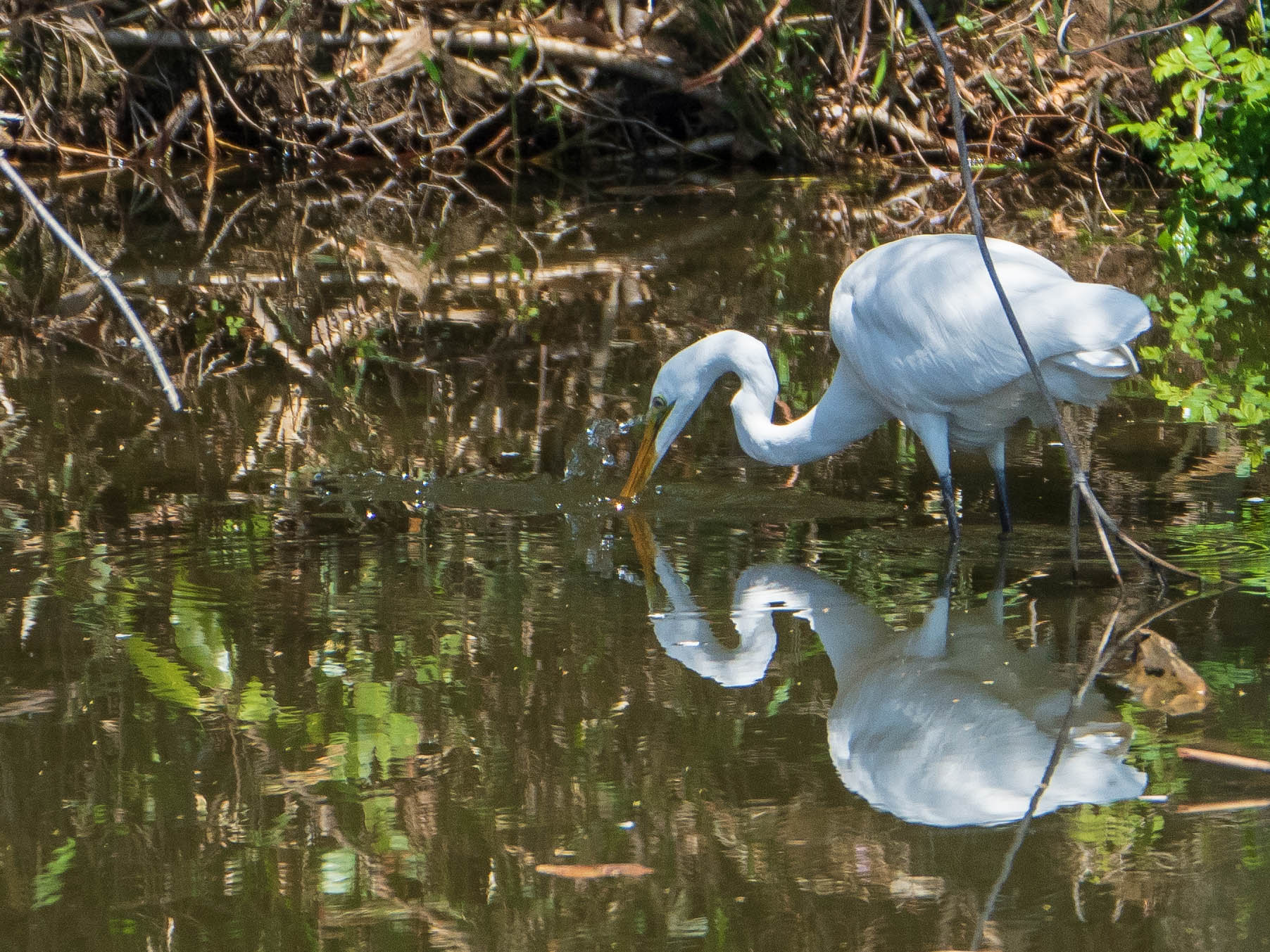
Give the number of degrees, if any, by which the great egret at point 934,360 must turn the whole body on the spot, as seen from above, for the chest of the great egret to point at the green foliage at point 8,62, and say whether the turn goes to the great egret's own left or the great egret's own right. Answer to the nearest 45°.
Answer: approximately 45° to the great egret's own right

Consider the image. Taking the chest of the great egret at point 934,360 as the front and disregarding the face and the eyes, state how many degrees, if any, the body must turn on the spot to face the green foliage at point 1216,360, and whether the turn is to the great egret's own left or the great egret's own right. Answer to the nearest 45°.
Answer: approximately 135° to the great egret's own right

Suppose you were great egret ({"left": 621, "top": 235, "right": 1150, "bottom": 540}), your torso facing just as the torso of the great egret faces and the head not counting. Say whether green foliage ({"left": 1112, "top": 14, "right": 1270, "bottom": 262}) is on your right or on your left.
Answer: on your right

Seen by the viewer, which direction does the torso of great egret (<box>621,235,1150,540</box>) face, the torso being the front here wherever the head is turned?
to the viewer's left

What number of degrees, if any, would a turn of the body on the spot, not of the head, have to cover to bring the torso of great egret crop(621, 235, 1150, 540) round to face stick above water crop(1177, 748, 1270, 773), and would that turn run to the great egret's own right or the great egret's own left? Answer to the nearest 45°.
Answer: approximately 90° to the great egret's own left

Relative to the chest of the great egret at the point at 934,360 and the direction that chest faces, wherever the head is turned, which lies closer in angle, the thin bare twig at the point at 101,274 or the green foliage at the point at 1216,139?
the thin bare twig
